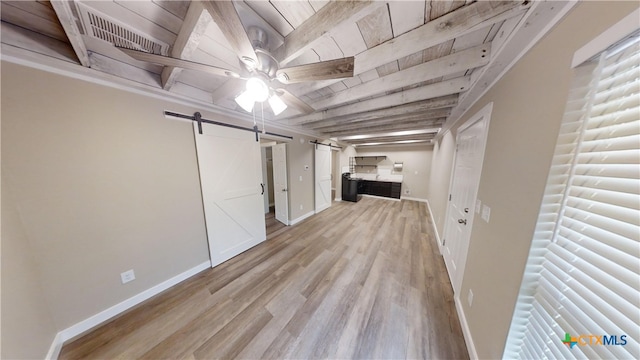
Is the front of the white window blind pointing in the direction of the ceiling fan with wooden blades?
yes

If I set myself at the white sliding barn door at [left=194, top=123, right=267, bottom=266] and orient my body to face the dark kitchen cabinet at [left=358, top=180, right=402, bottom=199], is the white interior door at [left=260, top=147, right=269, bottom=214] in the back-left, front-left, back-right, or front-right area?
front-left

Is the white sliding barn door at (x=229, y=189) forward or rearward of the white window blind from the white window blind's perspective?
forward

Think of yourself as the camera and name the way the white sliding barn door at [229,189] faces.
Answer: facing the viewer and to the right of the viewer

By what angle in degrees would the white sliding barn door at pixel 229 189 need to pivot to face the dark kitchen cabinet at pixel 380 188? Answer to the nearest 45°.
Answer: approximately 45° to its left

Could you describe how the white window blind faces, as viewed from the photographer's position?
facing the viewer and to the left of the viewer

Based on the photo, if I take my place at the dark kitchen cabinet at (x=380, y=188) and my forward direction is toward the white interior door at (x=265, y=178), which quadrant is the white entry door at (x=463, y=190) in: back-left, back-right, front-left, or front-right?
front-left

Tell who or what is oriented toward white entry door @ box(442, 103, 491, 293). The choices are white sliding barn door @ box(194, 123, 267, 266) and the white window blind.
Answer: the white sliding barn door

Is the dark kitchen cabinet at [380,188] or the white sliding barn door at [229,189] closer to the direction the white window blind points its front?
the white sliding barn door

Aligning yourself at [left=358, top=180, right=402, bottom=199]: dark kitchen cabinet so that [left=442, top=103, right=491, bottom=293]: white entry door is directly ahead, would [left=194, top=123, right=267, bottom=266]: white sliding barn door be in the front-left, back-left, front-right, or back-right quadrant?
front-right

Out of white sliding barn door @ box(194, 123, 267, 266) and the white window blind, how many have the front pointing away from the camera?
0

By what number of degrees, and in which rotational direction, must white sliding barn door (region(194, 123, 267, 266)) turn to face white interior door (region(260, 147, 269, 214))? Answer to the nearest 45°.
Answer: approximately 90° to its left

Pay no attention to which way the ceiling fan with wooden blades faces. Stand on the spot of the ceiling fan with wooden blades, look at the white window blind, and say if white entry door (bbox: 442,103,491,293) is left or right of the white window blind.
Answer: left

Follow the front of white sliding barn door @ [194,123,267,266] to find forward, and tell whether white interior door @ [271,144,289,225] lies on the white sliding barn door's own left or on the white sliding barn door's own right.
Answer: on the white sliding barn door's own left

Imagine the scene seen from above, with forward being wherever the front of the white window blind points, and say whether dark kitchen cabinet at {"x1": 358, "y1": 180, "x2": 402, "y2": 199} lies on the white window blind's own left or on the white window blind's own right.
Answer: on the white window blind's own right

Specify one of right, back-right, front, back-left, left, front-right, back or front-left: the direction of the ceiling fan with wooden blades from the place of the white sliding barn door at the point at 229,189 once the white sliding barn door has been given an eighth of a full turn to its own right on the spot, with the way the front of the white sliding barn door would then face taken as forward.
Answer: front

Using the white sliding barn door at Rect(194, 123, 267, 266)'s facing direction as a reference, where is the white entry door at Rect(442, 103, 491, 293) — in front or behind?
in front

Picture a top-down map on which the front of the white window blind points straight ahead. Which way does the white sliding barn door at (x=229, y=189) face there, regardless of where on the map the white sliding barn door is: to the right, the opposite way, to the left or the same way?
the opposite way

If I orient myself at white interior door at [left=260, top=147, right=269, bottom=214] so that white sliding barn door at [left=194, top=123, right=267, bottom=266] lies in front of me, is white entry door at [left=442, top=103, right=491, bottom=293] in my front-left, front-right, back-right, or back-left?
front-left
